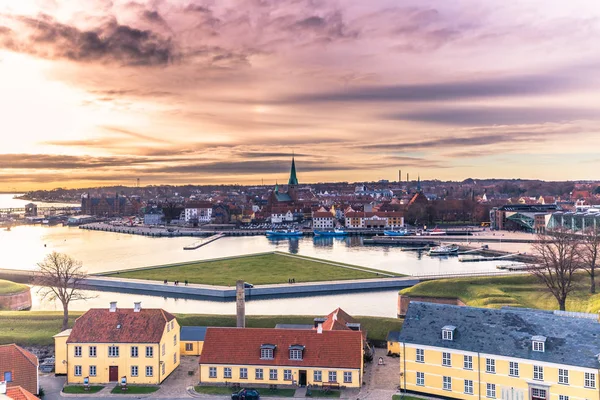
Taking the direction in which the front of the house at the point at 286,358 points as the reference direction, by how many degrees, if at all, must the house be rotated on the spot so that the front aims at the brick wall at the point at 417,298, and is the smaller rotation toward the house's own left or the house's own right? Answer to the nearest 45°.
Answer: approximately 135° to the house's own left

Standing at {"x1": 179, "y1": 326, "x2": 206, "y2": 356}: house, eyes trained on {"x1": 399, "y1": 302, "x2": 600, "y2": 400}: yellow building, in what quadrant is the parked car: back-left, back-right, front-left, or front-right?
front-right

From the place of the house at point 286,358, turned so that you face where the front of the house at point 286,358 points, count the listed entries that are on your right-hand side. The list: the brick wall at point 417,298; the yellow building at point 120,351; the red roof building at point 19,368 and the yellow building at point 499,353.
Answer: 2

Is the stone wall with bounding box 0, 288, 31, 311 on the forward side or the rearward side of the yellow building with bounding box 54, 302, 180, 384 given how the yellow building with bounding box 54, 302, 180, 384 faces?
on the rearward side

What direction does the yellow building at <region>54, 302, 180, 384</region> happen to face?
toward the camera

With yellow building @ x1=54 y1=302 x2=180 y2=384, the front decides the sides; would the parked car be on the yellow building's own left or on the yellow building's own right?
on the yellow building's own left

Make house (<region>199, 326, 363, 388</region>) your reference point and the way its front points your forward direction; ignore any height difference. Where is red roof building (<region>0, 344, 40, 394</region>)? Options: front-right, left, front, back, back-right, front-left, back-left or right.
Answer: right

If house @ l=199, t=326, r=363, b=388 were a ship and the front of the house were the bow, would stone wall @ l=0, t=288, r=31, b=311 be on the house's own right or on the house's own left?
on the house's own right

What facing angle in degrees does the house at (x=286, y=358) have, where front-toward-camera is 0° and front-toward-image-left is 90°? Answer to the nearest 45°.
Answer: approximately 0°

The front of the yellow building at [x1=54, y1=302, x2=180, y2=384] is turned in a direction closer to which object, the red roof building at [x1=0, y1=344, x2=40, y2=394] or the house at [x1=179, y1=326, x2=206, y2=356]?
the red roof building

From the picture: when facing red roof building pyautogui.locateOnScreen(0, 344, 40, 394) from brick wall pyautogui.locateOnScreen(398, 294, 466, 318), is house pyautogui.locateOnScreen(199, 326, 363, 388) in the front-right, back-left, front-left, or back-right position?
front-left

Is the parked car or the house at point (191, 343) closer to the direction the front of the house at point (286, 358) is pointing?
the parked car

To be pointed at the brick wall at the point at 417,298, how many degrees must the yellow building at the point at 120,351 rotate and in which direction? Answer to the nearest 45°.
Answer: approximately 135° to its left

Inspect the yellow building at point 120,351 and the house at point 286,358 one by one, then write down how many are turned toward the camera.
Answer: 2

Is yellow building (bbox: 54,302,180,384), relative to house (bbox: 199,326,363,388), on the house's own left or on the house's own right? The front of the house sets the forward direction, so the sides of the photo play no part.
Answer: on the house's own right

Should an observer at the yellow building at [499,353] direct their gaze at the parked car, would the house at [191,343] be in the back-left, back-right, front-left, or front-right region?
front-right

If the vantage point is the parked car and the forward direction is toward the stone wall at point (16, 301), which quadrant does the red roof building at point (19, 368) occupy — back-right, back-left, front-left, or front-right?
front-left
